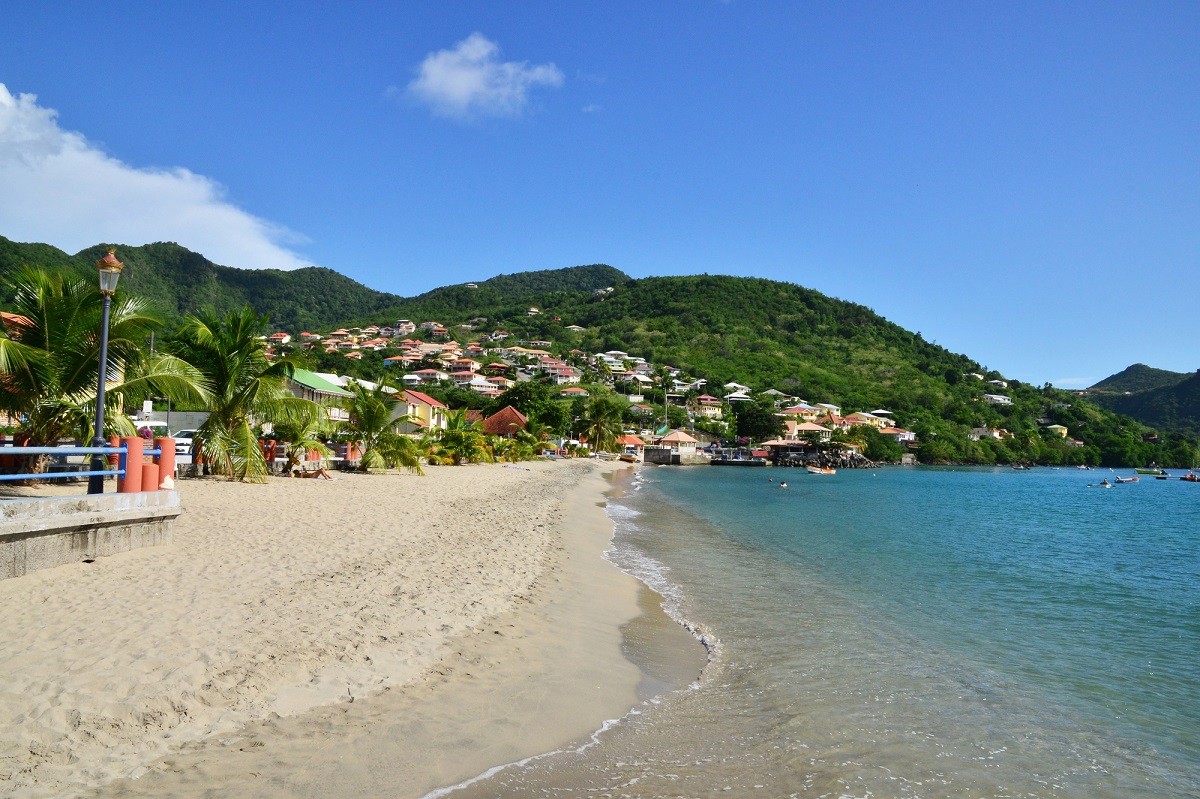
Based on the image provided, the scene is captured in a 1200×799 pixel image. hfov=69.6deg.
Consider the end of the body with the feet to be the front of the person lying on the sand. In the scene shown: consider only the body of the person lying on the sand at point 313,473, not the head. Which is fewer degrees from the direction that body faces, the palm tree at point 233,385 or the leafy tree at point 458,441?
the leafy tree

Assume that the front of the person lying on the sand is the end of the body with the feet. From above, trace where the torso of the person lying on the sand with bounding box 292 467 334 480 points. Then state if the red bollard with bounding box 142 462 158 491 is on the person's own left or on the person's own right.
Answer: on the person's own right

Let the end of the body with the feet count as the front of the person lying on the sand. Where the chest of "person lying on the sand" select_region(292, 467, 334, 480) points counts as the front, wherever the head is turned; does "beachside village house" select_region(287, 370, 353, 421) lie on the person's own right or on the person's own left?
on the person's own left

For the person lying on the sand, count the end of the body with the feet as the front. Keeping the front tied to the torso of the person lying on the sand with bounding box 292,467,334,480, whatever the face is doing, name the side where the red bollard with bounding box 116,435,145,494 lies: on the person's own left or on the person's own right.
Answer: on the person's own right

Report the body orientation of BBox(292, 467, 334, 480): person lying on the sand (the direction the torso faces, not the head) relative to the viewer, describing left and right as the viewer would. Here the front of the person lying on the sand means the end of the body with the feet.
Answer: facing to the right of the viewer
